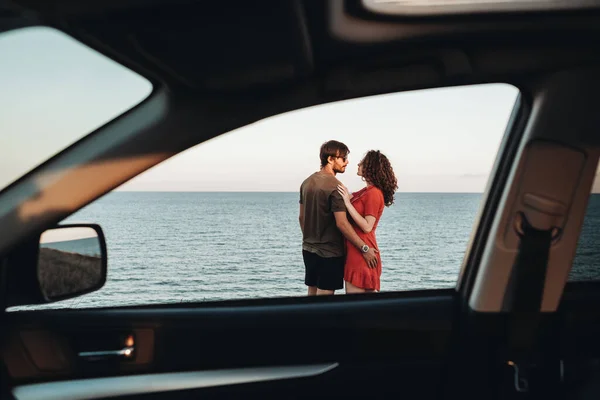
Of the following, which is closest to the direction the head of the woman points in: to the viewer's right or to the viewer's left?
to the viewer's left

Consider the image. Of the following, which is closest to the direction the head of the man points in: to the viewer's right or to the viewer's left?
to the viewer's right

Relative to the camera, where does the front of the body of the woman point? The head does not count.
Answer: to the viewer's left

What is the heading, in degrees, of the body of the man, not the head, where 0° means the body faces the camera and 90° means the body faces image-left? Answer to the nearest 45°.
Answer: approximately 225°

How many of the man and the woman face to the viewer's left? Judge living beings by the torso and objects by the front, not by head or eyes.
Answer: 1
